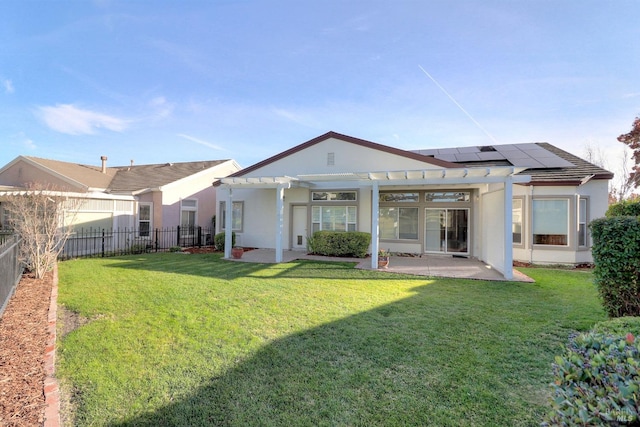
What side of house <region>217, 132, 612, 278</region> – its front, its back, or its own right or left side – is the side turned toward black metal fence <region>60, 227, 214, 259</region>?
left

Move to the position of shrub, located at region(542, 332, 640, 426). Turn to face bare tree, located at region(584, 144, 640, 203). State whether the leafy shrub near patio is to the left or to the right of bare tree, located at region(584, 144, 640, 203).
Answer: left

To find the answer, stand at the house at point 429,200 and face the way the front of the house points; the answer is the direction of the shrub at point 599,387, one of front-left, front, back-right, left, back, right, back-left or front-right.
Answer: back

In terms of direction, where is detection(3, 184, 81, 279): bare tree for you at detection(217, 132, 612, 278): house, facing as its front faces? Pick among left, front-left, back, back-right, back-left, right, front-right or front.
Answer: back-left

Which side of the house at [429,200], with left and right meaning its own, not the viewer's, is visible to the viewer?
back

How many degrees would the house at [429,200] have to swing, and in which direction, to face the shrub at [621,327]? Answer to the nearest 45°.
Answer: approximately 180°
